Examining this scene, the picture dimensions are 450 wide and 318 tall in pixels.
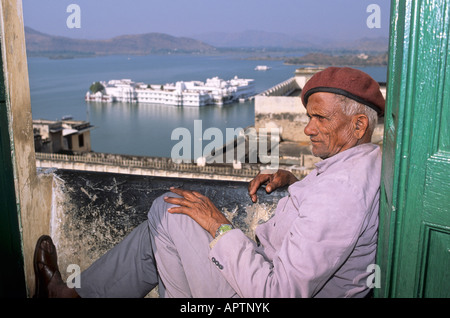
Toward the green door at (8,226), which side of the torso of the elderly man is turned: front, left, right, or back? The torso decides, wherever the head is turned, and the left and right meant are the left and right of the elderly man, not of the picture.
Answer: front

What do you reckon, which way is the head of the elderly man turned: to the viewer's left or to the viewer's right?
to the viewer's left

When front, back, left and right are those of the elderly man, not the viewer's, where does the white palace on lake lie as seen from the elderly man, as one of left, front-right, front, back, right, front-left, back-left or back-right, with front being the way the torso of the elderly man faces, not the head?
right

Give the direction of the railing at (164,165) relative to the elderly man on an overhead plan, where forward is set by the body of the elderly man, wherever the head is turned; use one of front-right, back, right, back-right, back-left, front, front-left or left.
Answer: right

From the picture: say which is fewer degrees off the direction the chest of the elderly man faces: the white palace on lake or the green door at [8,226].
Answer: the green door

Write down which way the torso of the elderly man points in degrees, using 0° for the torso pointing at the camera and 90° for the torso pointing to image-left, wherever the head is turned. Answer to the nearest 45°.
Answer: approximately 90°

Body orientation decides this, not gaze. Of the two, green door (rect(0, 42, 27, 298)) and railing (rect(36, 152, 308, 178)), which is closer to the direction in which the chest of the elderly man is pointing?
the green door
